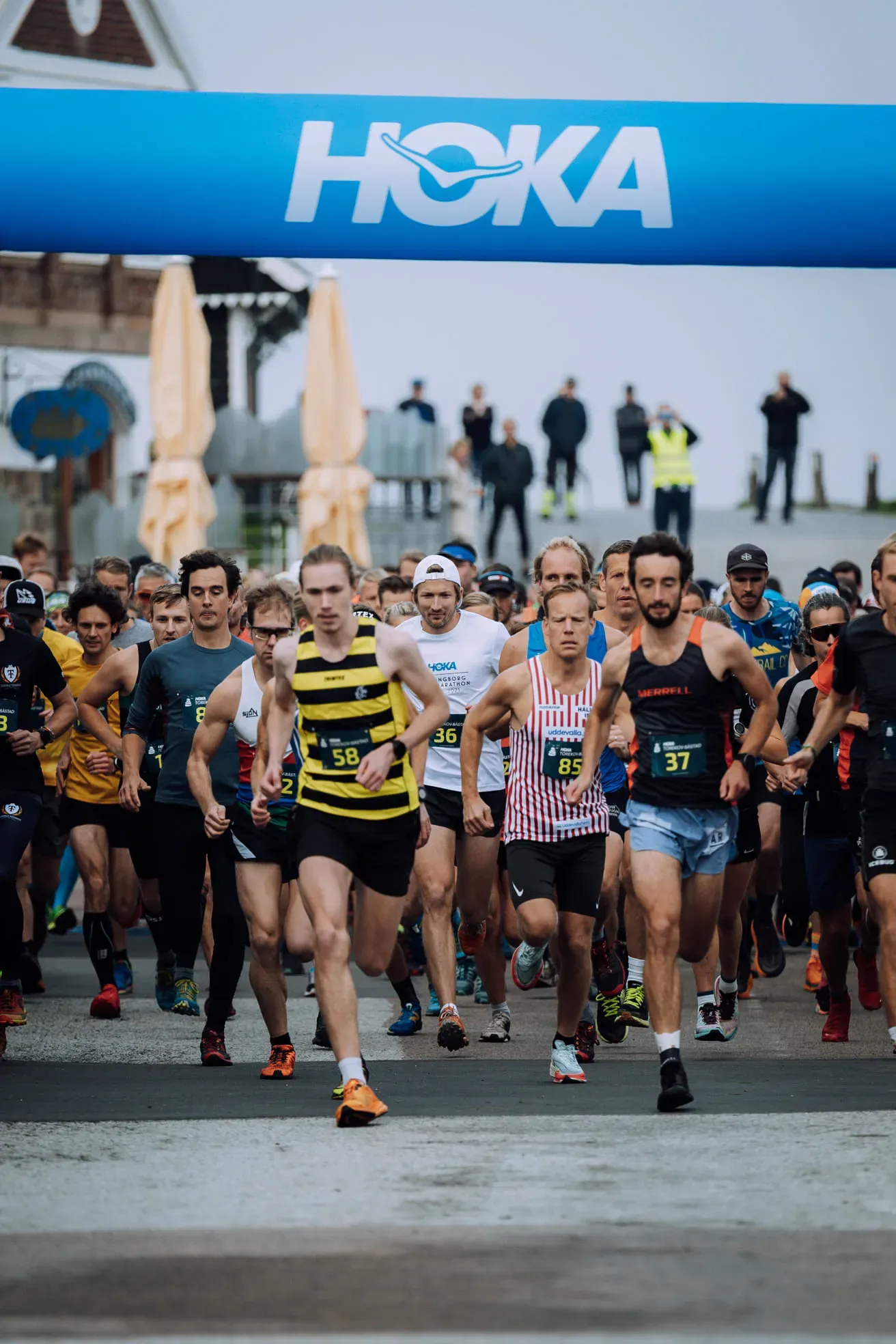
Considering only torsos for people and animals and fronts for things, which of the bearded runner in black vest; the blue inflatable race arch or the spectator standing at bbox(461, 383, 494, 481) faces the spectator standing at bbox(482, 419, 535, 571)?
the spectator standing at bbox(461, 383, 494, 481)

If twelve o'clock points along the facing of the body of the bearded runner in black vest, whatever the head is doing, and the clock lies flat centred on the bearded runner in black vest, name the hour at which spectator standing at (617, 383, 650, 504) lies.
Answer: The spectator standing is roughly at 6 o'clock from the bearded runner in black vest.

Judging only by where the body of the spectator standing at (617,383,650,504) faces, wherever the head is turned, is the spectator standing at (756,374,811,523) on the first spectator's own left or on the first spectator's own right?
on the first spectator's own left

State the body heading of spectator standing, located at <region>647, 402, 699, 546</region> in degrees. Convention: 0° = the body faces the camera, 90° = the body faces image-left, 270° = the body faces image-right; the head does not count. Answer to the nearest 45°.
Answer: approximately 0°

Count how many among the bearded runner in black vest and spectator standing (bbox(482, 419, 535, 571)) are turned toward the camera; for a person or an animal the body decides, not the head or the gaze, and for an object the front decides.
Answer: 2

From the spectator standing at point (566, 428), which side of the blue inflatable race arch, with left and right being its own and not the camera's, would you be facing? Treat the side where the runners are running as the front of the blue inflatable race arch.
back

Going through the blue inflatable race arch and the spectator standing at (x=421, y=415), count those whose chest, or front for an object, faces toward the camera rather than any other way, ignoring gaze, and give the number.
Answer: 2

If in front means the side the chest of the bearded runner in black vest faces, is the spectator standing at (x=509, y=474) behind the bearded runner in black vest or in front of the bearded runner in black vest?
behind

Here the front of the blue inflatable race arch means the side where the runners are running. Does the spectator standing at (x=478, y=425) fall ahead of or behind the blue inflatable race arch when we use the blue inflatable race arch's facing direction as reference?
behind

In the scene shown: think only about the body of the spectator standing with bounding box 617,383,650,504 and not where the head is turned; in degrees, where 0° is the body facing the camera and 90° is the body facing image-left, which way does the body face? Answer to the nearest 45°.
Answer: approximately 0°

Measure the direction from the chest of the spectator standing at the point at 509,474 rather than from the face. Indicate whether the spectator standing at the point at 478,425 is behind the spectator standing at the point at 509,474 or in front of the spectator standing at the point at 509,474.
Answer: behind
